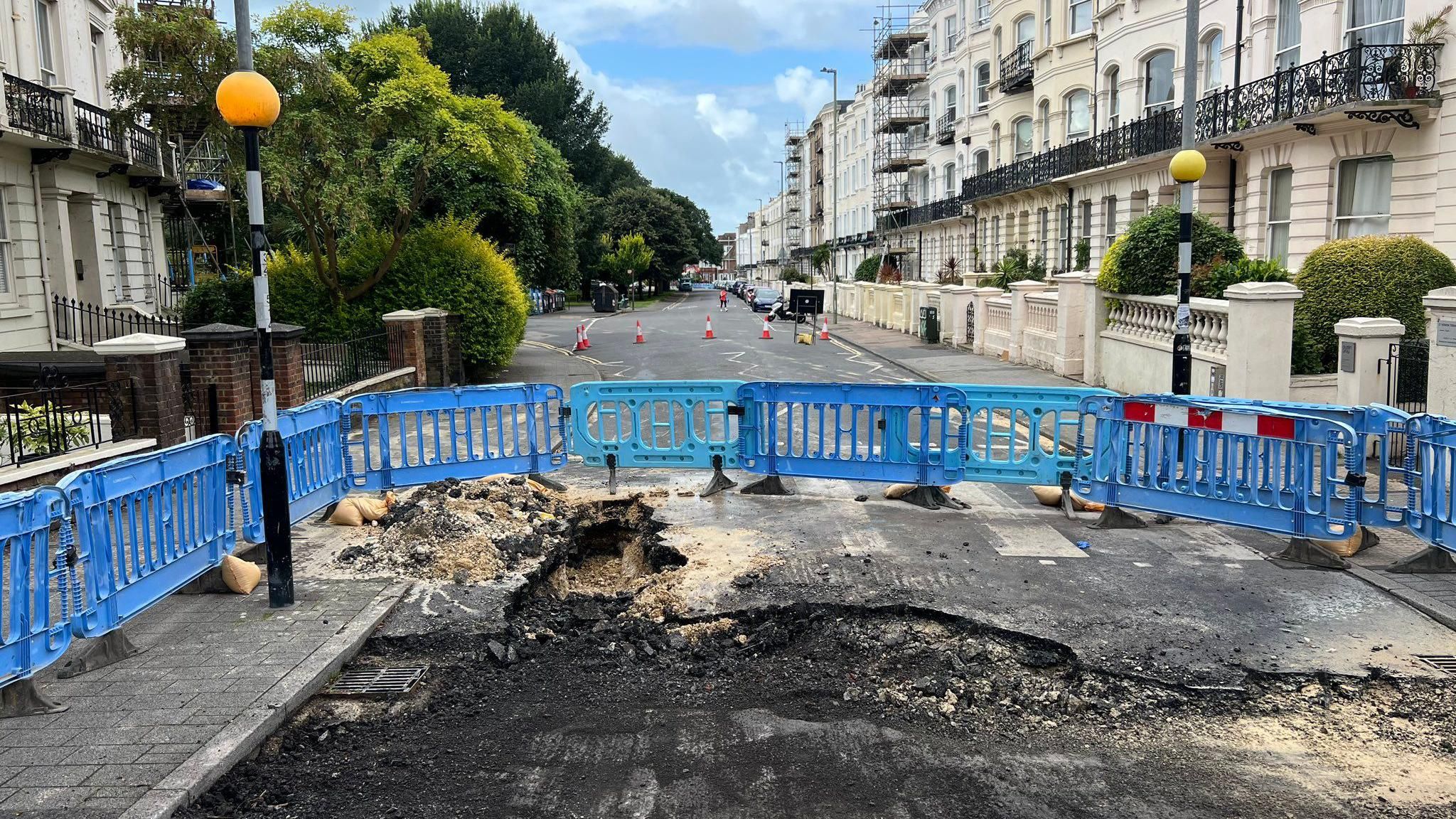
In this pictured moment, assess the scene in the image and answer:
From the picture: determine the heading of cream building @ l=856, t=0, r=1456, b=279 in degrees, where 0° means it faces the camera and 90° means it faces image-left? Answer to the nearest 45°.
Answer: approximately 45°

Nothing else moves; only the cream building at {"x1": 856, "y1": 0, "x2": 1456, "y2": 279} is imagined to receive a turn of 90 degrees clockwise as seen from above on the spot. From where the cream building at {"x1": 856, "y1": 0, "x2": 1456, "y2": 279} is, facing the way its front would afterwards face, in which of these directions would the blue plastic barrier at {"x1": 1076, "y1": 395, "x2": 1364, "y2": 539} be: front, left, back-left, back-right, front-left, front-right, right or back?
back-left

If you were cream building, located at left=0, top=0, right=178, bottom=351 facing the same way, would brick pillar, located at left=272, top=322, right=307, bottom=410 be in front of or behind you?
in front

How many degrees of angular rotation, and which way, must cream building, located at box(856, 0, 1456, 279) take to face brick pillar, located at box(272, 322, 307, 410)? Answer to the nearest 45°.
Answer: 0° — it already faces it

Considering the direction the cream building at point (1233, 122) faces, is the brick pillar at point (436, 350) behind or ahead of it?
ahead

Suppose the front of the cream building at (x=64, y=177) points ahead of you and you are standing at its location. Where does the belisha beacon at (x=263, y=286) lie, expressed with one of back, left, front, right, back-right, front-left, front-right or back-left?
front-right

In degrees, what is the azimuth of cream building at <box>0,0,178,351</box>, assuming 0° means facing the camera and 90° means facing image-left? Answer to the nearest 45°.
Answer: approximately 315°

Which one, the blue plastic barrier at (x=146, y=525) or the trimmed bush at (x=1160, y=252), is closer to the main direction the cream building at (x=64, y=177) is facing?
the trimmed bush

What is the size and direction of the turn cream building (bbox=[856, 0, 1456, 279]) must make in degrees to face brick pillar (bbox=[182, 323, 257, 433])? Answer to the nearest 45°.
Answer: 0° — it already faces it

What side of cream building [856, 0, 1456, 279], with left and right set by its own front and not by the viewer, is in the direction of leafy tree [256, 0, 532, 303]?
front

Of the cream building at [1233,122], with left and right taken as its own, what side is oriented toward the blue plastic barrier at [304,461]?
front

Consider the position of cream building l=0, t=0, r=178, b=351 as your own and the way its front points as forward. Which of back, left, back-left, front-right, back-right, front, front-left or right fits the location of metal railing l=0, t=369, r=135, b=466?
front-right

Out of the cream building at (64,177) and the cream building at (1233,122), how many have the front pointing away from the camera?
0
